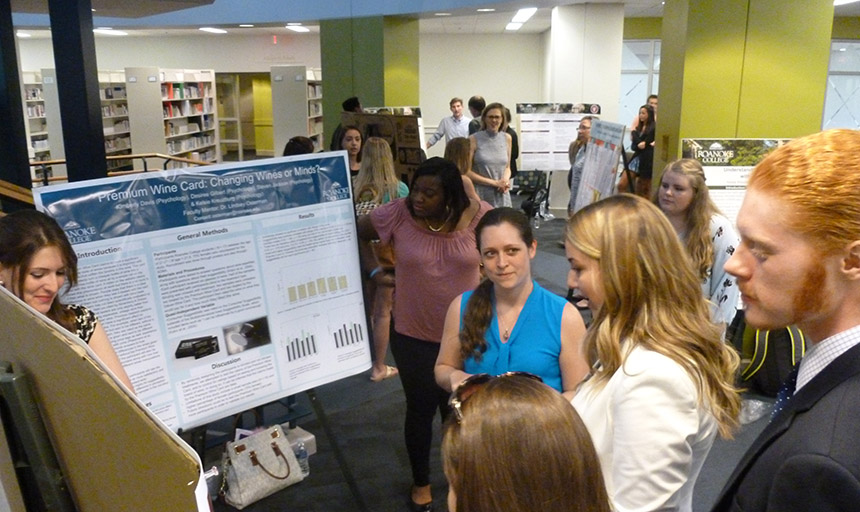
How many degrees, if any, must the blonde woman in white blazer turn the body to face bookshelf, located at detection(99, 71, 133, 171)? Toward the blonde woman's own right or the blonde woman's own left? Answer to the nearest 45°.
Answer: approximately 45° to the blonde woman's own right

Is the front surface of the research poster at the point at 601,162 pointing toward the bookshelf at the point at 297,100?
no

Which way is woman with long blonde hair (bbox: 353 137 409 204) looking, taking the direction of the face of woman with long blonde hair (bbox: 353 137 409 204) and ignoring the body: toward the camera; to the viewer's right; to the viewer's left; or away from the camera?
away from the camera

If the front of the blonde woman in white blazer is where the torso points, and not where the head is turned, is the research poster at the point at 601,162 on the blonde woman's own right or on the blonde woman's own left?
on the blonde woman's own right

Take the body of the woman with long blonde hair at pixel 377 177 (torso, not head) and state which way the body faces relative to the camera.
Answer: away from the camera

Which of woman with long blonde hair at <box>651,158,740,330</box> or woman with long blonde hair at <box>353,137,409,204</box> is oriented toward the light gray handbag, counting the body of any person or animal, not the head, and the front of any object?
woman with long blonde hair at <box>651,158,740,330</box>

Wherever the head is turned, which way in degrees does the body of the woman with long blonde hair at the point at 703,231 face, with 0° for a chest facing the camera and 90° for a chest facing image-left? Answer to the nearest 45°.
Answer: approximately 45°

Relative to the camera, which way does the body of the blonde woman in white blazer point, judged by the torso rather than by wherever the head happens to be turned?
to the viewer's left

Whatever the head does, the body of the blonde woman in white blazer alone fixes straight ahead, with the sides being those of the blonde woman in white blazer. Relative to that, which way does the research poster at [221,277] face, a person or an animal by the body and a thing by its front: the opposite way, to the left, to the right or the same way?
the opposite way

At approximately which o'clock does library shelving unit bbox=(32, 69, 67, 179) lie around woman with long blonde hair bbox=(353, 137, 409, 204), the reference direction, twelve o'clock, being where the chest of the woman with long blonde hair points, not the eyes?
The library shelving unit is roughly at 11 o'clock from the woman with long blonde hair.

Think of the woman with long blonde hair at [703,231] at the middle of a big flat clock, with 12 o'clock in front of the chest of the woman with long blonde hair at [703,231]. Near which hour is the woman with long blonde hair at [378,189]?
the woman with long blonde hair at [378,189] is roughly at 2 o'clock from the woman with long blonde hair at [703,231].

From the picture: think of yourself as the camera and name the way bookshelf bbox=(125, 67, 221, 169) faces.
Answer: facing the viewer and to the right of the viewer

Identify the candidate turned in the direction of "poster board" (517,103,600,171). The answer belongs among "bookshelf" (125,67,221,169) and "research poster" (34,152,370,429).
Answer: the bookshelf

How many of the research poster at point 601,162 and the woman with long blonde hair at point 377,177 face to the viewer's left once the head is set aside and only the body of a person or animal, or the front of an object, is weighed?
0

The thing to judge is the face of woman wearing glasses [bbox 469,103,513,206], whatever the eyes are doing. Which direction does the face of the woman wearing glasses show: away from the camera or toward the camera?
toward the camera

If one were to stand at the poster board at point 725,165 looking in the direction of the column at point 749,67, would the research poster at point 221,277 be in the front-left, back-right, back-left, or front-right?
back-left

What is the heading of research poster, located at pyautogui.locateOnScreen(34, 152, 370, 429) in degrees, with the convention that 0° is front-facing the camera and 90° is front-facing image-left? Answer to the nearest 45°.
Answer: approximately 315°

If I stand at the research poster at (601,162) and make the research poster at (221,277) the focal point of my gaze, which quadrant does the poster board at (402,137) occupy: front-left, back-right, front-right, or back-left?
front-right

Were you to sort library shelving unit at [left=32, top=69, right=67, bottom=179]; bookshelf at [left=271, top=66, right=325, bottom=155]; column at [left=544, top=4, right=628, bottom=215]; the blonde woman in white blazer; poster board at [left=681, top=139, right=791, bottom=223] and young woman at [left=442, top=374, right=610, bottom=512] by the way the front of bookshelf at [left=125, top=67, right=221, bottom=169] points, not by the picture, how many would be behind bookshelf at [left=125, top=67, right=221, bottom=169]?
1
